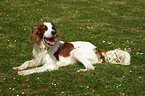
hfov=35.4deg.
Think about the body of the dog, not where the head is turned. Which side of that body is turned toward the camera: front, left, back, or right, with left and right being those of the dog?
left
